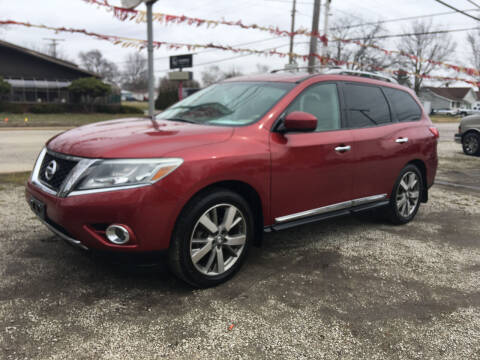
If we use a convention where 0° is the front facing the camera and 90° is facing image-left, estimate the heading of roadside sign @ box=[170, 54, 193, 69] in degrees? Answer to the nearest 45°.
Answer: approximately 0°

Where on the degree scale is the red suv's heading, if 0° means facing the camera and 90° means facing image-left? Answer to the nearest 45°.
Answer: approximately 45°

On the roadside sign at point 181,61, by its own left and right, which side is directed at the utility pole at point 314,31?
left

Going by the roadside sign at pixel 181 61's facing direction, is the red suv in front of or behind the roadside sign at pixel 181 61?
in front

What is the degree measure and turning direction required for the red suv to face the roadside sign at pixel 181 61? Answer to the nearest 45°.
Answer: approximately 135° to its right

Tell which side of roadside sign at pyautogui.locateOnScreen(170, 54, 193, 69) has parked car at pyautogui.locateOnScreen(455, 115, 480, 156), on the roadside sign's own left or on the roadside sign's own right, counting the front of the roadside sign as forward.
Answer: on the roadside sign's own left

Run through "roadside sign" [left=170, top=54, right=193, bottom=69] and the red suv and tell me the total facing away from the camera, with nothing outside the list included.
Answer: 0

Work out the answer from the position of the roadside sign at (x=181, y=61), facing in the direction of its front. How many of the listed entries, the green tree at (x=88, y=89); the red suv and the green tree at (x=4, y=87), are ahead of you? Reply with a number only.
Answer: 1

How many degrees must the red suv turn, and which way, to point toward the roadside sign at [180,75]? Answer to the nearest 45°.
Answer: approximately 135° to its right

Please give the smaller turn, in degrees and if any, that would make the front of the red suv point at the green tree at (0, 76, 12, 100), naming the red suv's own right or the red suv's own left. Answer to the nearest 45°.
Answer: approximately 90° to the red suv's own right
